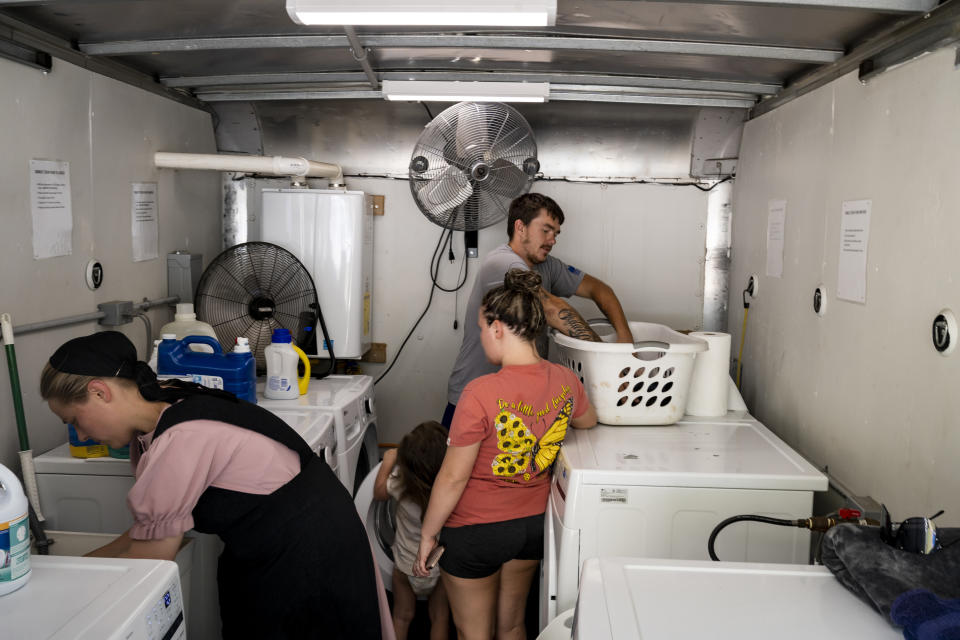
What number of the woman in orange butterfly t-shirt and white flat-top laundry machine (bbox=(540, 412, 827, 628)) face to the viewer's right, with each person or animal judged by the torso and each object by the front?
0

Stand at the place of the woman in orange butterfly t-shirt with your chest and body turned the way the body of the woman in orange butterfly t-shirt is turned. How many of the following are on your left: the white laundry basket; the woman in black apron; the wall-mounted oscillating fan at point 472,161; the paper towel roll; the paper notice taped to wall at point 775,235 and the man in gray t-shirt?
1

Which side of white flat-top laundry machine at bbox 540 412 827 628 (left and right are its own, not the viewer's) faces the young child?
front

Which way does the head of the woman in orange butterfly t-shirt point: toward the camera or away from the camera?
away from the camera

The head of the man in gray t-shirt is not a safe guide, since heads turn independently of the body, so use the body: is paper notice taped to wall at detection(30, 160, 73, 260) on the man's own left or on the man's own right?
on the man's own right

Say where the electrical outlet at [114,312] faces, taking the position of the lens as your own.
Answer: facing the viewer and to the right of the viewer

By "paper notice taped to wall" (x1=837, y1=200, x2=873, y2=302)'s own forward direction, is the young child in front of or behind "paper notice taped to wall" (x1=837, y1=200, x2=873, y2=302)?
in front

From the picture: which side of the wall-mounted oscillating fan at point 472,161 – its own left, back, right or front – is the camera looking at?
front

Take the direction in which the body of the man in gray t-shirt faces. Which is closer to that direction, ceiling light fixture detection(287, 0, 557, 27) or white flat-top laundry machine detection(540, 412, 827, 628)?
the white flat-top laundry machine

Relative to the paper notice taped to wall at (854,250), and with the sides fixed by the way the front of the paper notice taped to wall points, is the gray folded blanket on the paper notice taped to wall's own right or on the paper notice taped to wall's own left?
on the paper notice taped to wall's own left

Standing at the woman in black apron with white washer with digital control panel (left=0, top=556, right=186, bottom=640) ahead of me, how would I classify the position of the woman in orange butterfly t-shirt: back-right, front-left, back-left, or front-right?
back-left

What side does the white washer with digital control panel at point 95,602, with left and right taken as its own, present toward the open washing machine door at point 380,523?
left

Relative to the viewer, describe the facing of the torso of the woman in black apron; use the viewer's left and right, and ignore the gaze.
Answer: facing to the left of the viewer

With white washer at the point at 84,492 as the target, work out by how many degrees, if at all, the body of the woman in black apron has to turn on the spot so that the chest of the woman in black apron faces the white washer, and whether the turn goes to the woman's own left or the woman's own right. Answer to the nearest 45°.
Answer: approximately 45° to the woman's own right

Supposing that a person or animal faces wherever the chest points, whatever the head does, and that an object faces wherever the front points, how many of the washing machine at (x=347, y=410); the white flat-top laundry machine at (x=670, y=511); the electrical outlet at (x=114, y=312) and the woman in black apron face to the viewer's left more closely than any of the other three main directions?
2

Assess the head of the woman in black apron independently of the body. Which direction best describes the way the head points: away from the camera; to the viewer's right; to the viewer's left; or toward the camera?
to the viewer's left

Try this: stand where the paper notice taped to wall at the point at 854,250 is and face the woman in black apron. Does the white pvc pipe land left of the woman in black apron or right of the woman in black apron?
right

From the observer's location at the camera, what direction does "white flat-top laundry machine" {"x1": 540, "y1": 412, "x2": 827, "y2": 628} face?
facing to the left of the viewer

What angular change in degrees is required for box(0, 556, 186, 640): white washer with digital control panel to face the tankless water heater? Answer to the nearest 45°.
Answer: approximately 90° to its left

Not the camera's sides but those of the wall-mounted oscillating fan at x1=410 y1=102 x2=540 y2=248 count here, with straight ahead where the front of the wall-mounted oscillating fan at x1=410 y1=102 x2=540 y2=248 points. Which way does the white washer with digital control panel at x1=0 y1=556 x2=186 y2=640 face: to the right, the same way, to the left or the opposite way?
to the left
